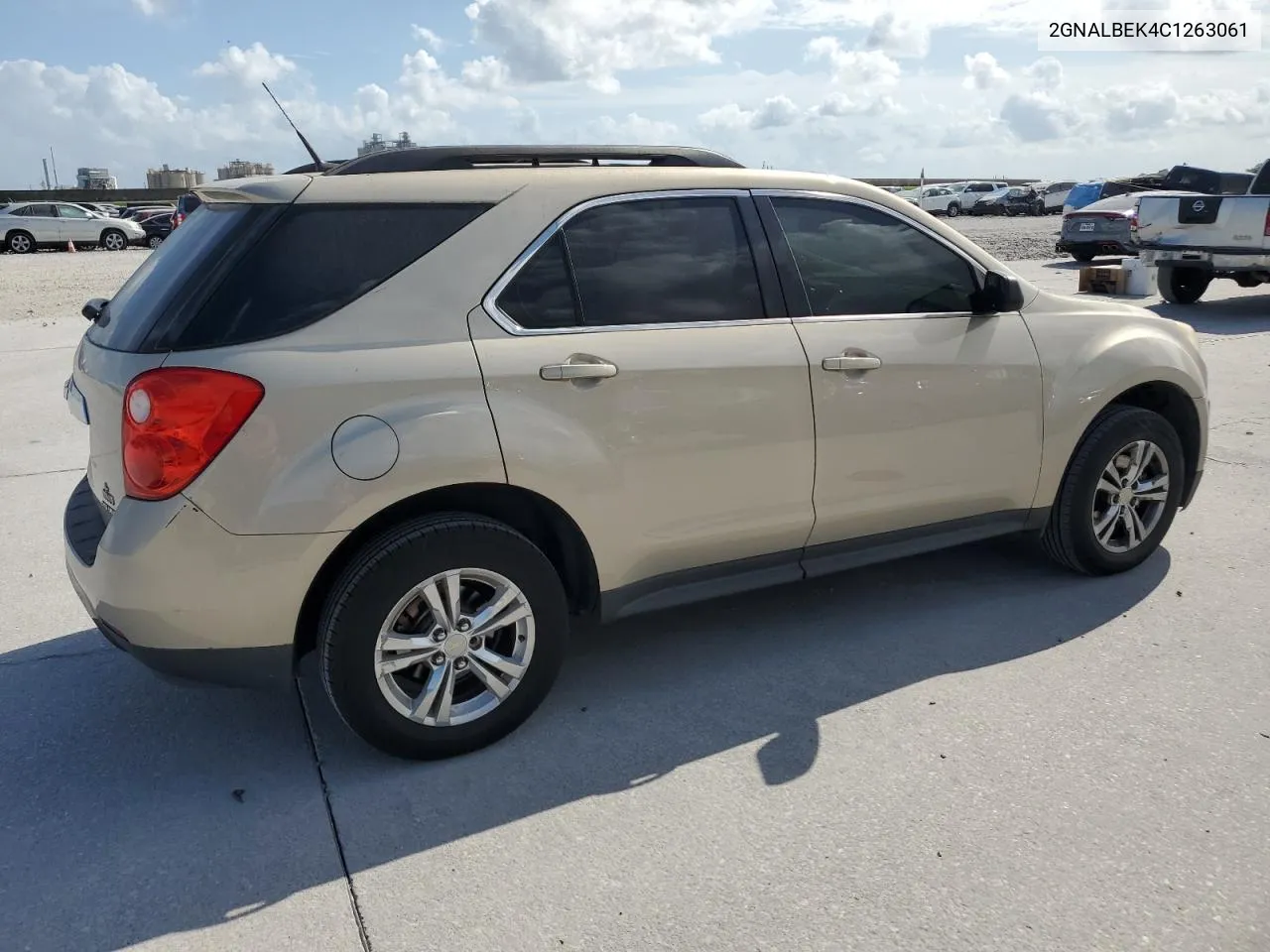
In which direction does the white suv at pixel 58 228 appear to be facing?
to the viewer's right

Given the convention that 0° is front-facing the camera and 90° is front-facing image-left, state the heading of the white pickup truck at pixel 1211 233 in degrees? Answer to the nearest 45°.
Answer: approximately 225°

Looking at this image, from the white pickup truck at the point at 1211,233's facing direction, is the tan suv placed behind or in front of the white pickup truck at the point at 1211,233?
behind

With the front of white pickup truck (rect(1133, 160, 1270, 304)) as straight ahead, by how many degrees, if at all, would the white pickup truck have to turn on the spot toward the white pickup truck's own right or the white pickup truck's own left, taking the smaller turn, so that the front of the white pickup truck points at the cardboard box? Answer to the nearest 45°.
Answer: approximately 90° to the white pickup truck's own left

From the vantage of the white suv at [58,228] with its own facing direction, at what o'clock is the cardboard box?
The cardboard box is roughly at 2 o'clock from the white suv.
